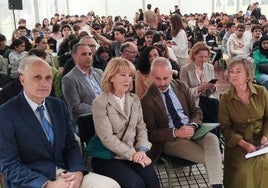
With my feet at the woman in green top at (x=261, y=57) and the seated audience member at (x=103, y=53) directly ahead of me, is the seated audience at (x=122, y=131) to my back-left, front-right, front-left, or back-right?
front-left

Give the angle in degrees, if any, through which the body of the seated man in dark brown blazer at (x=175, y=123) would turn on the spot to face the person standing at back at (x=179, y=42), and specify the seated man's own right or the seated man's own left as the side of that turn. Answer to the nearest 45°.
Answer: approximately 135° to the seated man's own left

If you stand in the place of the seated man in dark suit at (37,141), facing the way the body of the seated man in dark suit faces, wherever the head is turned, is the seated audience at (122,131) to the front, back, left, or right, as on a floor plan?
left

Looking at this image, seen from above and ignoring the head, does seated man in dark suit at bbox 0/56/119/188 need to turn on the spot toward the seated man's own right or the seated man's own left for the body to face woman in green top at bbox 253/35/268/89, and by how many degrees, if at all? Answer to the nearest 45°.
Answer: approximately 90° to the seated man's own left

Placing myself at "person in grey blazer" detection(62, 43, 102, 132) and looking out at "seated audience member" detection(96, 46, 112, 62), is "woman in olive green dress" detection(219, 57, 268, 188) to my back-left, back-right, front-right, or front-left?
back-right

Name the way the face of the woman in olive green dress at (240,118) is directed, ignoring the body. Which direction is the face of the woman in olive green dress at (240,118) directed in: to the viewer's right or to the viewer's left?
to the viewer's left

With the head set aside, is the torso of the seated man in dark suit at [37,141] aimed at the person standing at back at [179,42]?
no

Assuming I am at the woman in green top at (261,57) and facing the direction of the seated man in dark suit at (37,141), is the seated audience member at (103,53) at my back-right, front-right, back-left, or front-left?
front-right

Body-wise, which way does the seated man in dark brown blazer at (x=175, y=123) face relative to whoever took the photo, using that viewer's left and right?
facing the viewer and to the right of the viewer

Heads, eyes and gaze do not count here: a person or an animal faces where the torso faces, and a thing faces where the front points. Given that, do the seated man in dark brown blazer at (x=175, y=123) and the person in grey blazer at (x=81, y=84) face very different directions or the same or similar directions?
same or similar directions

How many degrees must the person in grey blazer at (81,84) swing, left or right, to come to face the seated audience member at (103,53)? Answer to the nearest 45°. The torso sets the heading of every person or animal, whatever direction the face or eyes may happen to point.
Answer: approximately 135° to their left

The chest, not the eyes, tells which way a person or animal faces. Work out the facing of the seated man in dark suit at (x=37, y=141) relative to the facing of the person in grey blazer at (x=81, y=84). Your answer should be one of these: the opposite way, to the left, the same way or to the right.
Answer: the same way

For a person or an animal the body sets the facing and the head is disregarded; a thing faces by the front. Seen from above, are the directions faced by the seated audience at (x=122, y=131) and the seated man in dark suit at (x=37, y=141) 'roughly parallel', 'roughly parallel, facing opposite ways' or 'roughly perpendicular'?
roughly parallel

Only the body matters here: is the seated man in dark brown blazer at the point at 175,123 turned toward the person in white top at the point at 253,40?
no

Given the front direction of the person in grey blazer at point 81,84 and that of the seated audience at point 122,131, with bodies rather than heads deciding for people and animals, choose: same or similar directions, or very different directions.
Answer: same or similar directions

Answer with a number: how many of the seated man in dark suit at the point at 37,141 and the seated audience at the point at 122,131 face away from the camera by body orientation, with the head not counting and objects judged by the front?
0
